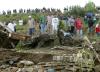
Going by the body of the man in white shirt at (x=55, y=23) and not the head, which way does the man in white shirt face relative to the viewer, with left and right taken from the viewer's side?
facing the viewer

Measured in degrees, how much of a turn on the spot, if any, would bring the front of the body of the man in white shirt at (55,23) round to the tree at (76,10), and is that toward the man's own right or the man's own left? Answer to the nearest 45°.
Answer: approximately 180°

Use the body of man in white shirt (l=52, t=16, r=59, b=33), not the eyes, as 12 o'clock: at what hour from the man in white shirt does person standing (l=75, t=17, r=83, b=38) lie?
The person standing is roughly at 9 o'clock from the man in white shirt.
